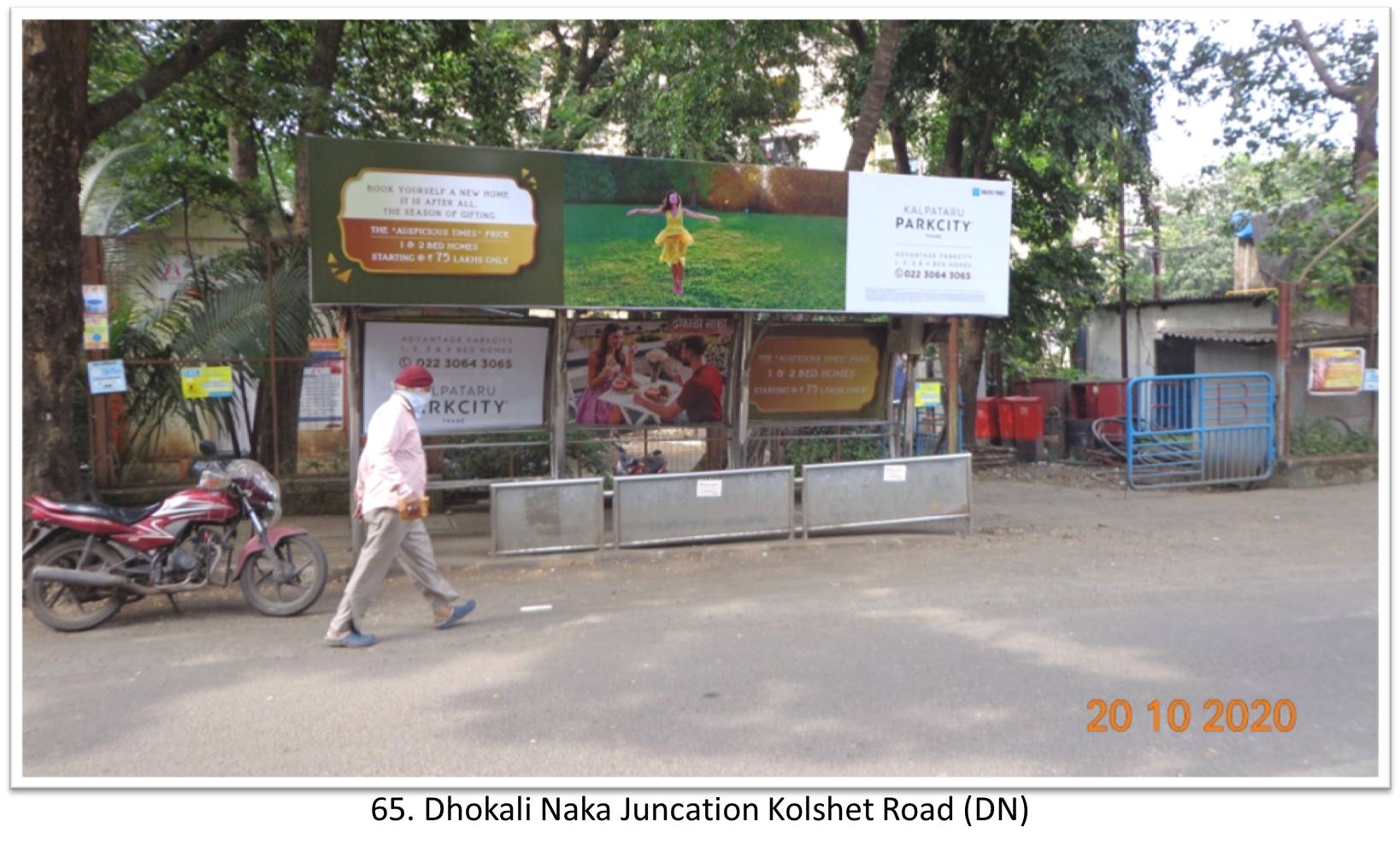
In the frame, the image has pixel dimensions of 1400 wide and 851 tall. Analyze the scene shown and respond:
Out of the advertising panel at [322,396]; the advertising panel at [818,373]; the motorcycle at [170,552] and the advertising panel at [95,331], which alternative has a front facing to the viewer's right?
the motorcycle

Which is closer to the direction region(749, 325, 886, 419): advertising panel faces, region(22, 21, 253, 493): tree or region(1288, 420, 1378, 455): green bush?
the tree

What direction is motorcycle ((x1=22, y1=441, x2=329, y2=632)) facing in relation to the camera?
to the viewer's right

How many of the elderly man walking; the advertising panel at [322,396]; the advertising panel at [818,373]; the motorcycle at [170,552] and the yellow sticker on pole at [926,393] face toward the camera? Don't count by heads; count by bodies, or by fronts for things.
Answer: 3

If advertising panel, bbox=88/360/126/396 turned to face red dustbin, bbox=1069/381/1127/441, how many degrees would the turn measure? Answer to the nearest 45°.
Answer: approximately 90° to its left

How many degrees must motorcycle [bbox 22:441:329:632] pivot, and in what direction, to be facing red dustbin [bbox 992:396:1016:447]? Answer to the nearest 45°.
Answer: approximately 45° to its left

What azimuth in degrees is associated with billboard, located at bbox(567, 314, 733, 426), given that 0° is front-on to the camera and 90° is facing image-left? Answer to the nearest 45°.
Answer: approximately 0°

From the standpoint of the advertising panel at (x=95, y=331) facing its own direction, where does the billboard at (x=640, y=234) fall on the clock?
The billboard is roughly at 10 o'clock from the advertising panel.
